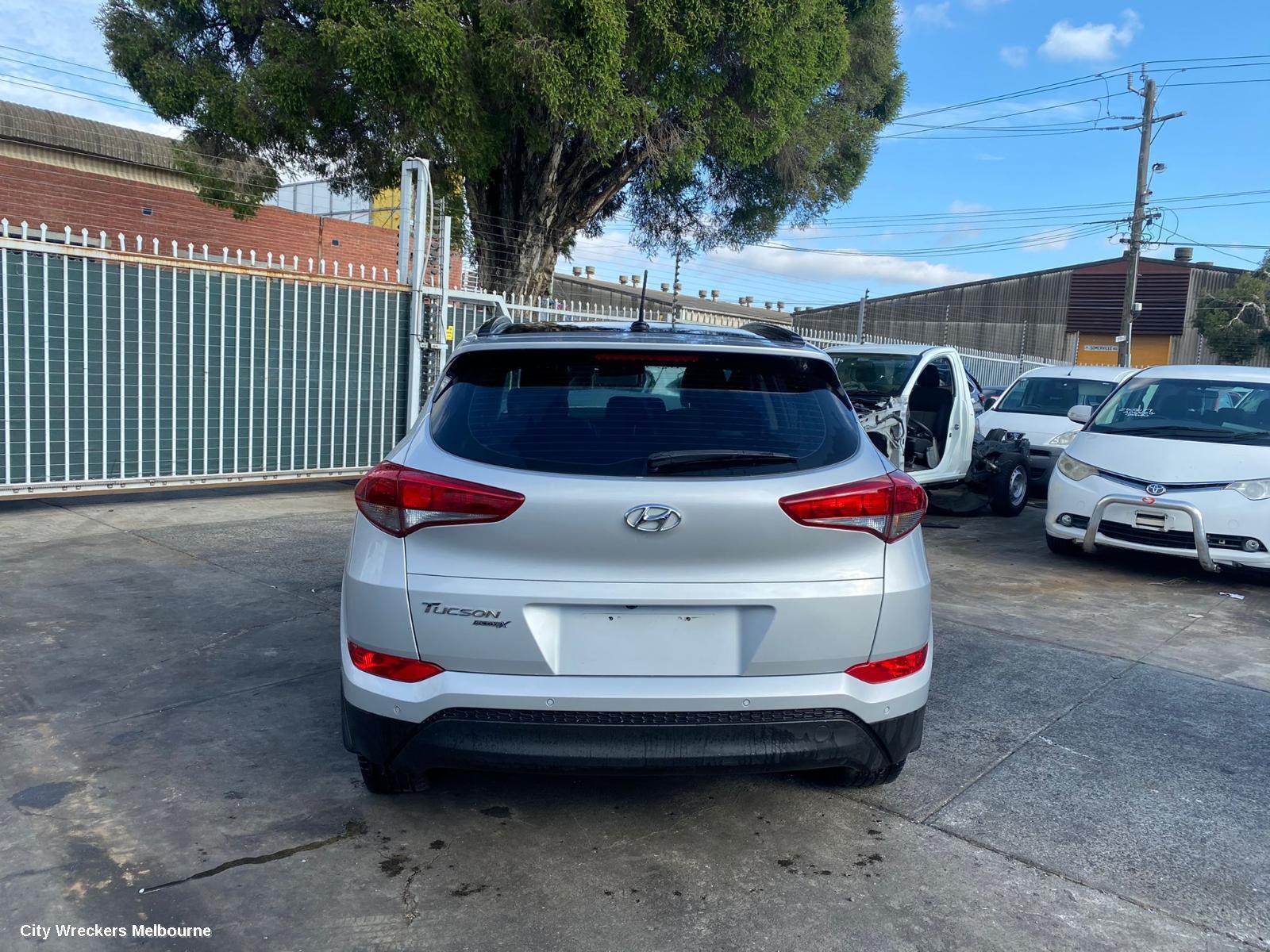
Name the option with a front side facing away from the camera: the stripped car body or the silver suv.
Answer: the silver suv

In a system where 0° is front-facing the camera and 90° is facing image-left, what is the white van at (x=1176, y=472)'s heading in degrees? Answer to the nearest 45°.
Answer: approximately 45°

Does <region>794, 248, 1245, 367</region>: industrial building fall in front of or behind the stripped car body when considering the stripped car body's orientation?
behind

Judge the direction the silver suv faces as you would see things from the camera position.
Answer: facing away from the viewer

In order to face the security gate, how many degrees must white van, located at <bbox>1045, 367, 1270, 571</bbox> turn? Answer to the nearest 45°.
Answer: approximately 45° to its right

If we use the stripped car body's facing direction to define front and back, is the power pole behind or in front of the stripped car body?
behind

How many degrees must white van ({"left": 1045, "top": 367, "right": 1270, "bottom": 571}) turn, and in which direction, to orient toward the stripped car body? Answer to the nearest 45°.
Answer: approximately 90° to its right

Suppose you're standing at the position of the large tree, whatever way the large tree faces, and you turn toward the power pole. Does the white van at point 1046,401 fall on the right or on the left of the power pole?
right

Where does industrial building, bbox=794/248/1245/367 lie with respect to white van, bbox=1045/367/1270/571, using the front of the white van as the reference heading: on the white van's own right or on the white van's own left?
on the white van's own right

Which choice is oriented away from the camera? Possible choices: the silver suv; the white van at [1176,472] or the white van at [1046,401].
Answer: the silver suv
